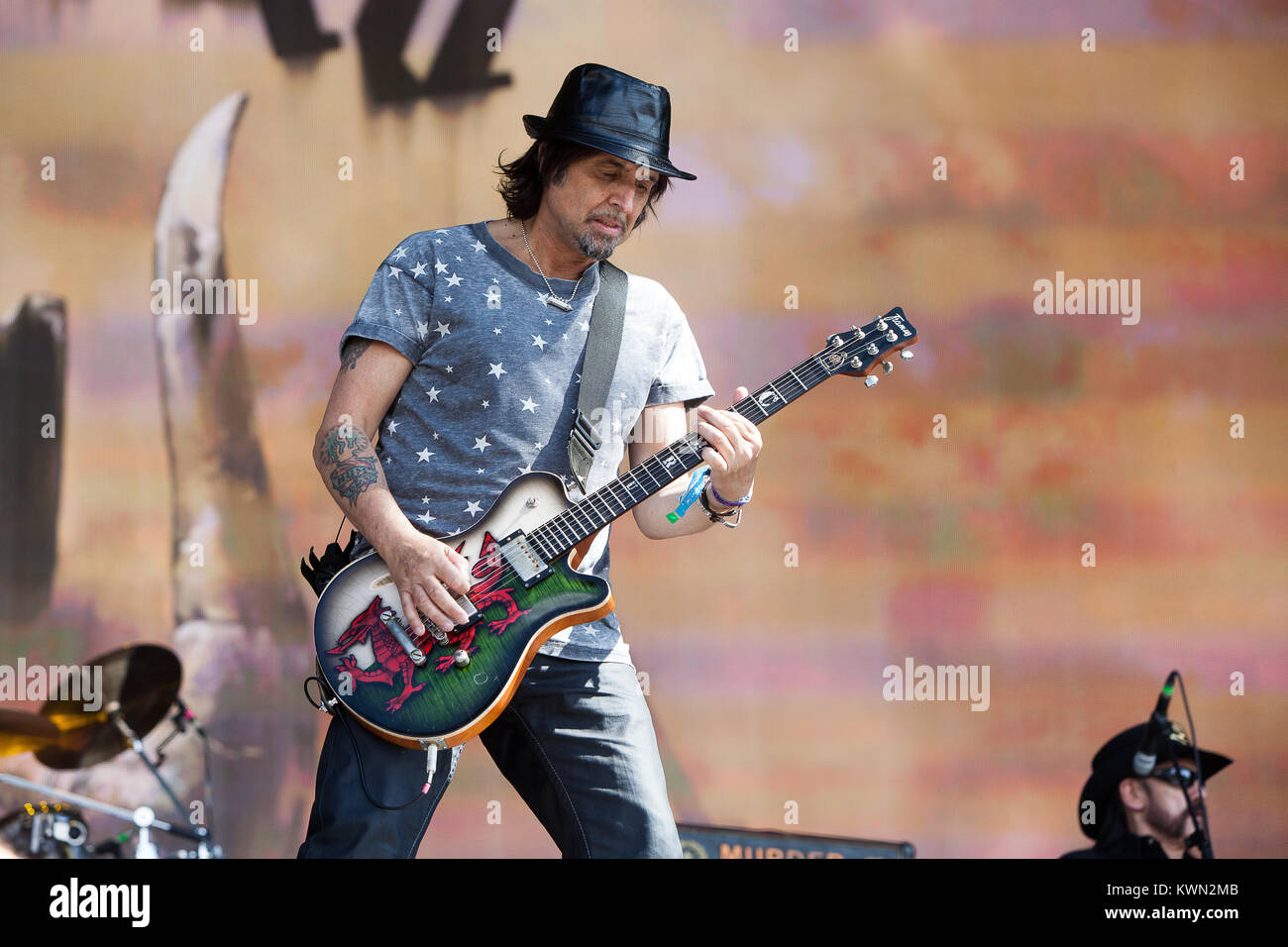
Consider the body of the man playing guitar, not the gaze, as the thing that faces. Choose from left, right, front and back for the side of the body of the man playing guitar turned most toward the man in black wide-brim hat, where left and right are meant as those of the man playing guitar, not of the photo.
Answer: left

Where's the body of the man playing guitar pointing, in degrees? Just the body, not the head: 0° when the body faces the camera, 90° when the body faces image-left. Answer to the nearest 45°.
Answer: approximately 315°

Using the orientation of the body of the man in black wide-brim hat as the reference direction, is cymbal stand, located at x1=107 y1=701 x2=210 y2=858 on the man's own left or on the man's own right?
on the man's own right

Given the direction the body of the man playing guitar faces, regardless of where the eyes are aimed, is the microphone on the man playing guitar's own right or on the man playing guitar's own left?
on the man playing guitar's own left

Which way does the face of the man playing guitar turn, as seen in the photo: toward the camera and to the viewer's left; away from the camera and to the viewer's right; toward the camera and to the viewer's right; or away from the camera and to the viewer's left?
toward the camera and to the viewer's right

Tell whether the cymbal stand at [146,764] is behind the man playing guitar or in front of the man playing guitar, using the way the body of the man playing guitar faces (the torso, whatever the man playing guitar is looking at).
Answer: behind

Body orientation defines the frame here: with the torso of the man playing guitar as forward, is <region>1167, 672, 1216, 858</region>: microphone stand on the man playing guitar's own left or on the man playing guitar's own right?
on the man playing guitar's own left
